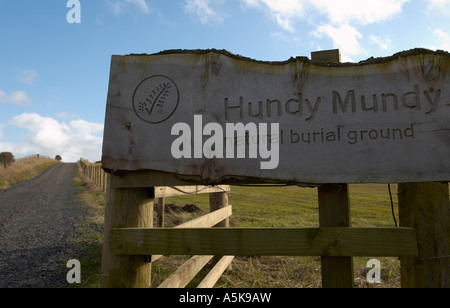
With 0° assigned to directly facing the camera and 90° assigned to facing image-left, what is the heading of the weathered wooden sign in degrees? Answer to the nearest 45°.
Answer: approximately 0°

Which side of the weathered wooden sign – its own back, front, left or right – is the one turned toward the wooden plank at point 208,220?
back

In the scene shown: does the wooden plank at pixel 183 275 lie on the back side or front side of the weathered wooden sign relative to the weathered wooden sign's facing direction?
on the back side

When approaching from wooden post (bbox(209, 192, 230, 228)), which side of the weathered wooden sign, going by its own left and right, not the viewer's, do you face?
back

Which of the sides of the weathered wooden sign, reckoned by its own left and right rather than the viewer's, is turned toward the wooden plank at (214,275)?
back
